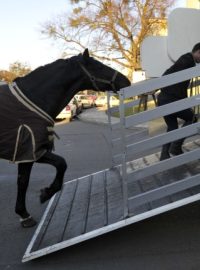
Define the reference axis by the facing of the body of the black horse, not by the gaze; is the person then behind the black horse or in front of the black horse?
in front

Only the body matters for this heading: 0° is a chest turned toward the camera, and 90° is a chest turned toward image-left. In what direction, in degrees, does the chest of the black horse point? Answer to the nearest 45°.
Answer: approximately 270°
